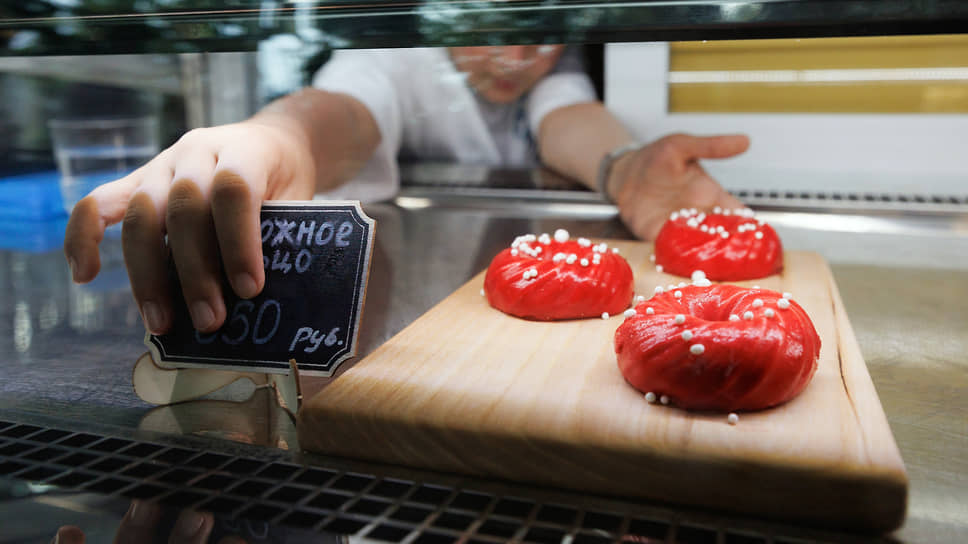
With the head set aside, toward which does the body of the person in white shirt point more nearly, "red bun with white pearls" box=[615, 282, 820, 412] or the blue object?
the red bun with white pearls

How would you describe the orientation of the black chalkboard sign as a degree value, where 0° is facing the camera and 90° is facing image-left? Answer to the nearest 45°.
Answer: approximately 0°

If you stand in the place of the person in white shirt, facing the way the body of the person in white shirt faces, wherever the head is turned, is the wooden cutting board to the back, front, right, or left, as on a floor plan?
front

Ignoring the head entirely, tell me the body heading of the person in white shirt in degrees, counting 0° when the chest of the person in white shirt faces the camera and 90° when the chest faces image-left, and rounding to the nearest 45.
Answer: approximately 0°

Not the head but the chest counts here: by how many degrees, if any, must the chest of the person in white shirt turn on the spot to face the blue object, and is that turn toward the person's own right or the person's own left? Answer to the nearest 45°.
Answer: approximately 135° to the person's own right

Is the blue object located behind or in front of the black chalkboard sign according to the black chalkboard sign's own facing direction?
behind
